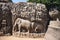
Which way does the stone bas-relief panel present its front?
toward the camera
